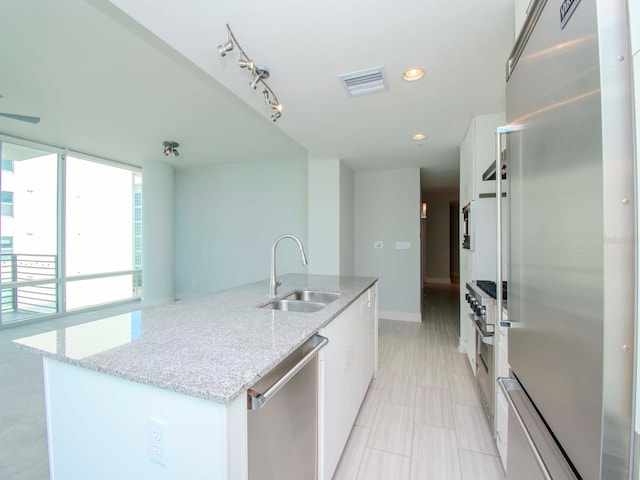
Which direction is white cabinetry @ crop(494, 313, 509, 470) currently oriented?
to the viewer's left

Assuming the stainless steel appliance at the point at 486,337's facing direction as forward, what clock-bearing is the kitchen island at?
The kitchen island is roughly at 10 o'clock from the stainless steel appliance.

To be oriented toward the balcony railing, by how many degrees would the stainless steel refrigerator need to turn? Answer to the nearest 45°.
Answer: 0° — it already faces it

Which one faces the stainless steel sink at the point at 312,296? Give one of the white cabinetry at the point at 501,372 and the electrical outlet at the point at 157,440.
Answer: the white cabinetry

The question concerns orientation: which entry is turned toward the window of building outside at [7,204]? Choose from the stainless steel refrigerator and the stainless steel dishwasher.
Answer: the stainless steel refrigerator

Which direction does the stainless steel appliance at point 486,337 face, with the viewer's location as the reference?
facing to the left of the viewer

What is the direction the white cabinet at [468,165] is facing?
to the viewer's left

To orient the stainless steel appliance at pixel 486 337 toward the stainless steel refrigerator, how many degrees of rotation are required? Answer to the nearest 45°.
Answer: approximately 90° to its left

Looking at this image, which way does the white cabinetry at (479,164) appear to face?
to the viewer's left

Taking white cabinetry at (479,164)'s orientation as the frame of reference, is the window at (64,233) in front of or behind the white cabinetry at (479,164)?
in front

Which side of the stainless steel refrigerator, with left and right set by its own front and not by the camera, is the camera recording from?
left

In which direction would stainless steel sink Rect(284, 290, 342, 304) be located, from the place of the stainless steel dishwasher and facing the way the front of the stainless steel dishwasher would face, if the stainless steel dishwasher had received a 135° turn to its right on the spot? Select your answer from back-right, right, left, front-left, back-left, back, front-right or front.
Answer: right

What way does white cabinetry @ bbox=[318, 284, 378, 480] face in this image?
to the viewer's right
